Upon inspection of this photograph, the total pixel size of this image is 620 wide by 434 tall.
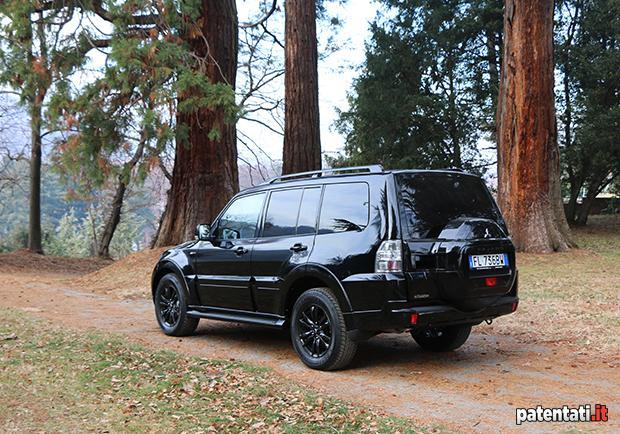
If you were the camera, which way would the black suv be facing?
facing away from the viewer and to the left of the viewer

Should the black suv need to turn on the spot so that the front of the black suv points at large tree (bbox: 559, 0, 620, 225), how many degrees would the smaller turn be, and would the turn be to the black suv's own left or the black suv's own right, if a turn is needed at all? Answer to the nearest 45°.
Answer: approximately 90° to the black suv's own right

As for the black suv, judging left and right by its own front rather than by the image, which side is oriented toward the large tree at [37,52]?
front
